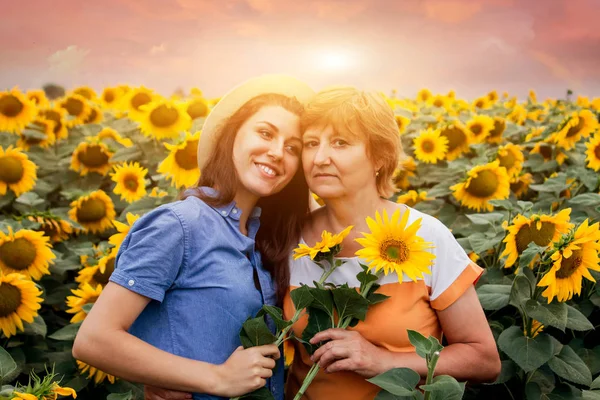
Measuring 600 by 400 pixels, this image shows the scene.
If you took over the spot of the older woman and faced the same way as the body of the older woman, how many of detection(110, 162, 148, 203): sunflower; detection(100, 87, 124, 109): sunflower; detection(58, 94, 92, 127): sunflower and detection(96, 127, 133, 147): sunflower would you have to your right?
4

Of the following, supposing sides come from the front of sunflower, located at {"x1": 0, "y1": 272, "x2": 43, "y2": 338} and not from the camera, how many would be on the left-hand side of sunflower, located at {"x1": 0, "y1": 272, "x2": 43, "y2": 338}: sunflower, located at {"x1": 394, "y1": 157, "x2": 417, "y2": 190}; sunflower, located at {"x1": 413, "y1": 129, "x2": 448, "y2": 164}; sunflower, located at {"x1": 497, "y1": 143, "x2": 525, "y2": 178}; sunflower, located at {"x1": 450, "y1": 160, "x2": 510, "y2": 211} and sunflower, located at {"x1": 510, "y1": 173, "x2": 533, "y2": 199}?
5

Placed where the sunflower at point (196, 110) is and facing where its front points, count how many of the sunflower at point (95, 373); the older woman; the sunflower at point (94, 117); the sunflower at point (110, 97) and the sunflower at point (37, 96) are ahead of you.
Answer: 2

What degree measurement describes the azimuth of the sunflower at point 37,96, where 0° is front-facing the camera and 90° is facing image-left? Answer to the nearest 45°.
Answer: approximately 0°

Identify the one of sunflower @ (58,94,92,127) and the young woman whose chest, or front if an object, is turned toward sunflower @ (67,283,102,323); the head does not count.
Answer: sunflower @ (58,94,92,127)

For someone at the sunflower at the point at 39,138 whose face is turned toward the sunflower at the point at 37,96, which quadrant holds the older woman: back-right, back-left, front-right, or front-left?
back-right

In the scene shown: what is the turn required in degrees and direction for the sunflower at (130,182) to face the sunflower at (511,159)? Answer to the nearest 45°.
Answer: approximately 90° to its left

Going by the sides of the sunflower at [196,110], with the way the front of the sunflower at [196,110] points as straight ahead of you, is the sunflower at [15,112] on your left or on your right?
on your right

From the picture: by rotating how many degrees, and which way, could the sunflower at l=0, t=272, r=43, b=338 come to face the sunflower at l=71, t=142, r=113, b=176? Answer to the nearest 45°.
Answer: approximately 180°

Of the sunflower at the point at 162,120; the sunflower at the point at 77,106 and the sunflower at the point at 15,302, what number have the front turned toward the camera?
3

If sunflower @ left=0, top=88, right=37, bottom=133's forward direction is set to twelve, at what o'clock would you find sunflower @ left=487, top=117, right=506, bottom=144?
sunflower @ left=487, top=117, right=506, bottom=144 is roughly at 10 o'clock from sunflower @ left=0, top=88, right=37, bottom=133.
